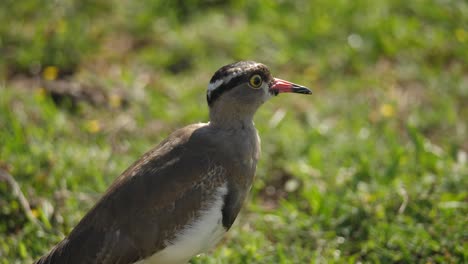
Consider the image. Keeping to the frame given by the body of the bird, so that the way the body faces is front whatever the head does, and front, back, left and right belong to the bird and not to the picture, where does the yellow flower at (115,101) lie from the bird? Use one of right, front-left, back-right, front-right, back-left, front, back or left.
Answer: left

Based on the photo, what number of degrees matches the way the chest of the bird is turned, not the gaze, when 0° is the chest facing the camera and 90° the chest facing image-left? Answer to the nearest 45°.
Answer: approximately 270°

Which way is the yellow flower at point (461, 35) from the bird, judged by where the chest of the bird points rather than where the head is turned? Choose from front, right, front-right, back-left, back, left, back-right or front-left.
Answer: front-left

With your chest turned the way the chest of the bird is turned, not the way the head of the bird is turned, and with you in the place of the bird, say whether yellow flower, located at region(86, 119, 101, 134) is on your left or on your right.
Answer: on your left

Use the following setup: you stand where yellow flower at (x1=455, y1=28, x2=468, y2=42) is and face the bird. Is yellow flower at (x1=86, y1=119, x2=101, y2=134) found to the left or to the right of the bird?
right
